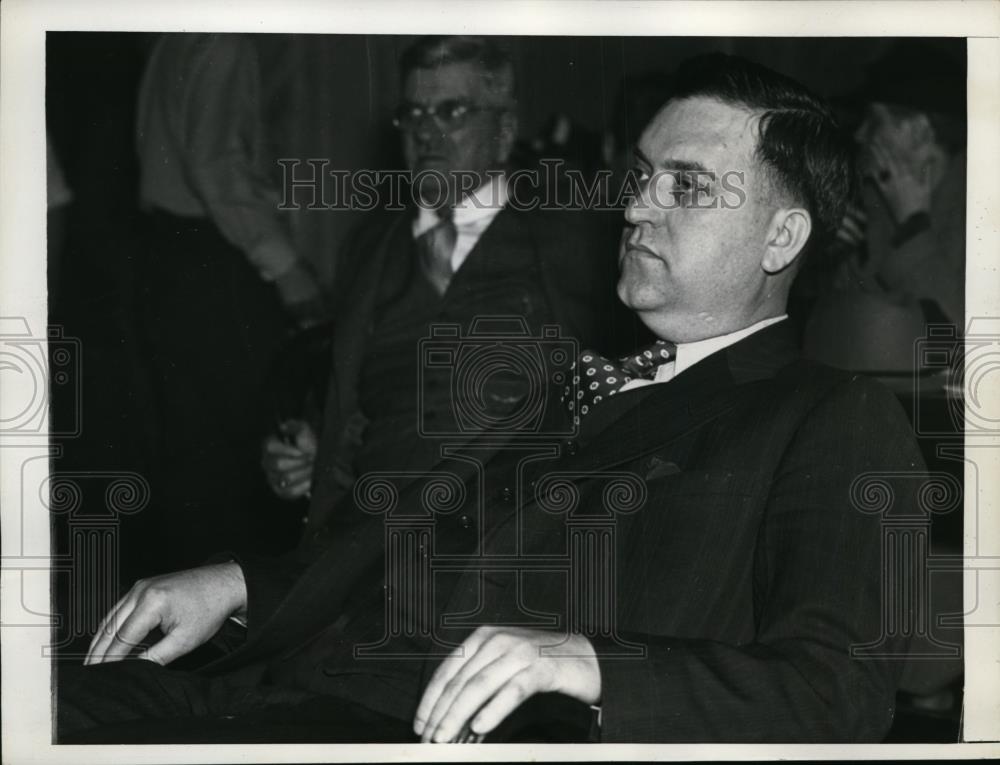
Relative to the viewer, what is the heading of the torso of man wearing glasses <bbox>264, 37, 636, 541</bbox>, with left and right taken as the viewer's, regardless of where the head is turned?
facing the viewer and to the left of the viewer

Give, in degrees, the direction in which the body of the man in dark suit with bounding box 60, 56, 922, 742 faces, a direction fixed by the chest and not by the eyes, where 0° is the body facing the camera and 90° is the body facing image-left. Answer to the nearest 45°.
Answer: approximately 45°

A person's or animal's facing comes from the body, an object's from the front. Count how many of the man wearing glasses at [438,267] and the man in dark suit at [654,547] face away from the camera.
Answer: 0
